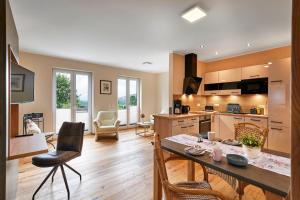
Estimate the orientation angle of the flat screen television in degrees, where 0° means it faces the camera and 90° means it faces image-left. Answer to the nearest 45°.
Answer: approximately 315°

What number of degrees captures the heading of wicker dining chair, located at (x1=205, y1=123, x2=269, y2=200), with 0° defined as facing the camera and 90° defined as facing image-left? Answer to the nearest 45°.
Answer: approximately 45°

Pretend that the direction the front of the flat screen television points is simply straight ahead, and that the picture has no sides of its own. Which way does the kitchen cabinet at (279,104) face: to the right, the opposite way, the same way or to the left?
the opposite way

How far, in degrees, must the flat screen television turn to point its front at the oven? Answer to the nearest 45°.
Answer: approximately 45° to its left

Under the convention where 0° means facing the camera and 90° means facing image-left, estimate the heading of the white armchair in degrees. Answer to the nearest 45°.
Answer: approximately 0°

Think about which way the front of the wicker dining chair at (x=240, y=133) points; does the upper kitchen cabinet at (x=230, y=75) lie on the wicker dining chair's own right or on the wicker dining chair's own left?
on the wicker dining chair's own right

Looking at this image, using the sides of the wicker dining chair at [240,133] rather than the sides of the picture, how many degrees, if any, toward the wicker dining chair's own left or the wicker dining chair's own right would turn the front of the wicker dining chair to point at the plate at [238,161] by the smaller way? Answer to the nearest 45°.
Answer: approximately 45° to the wicker dining chair's own left

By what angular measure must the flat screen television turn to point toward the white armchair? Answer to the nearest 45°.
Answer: approximately 90° to its left

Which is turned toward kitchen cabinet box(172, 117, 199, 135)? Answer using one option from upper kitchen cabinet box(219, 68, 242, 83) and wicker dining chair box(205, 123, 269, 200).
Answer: the upper kitchen cabinet

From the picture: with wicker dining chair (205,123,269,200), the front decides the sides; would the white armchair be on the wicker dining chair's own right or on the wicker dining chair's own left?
on the wicker dining chair's own right

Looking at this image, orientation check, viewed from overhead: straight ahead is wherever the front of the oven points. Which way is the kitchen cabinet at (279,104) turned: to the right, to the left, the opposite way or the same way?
to the right
